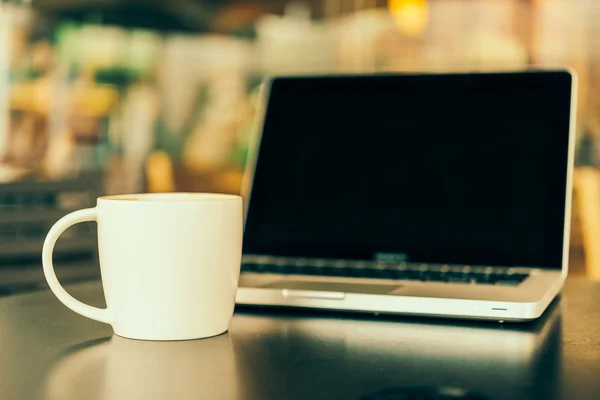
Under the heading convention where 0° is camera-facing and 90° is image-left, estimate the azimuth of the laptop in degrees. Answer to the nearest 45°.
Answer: approximately 45°
